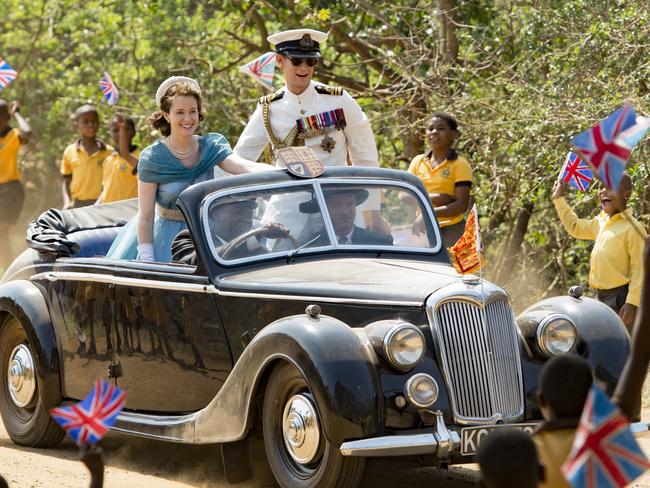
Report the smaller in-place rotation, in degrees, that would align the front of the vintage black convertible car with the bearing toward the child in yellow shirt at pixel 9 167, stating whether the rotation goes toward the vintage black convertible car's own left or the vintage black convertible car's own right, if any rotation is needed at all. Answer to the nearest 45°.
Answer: approximately 180°

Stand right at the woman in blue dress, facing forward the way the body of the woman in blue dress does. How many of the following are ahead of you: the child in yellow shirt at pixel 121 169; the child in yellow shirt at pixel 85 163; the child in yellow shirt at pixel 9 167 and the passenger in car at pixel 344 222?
1

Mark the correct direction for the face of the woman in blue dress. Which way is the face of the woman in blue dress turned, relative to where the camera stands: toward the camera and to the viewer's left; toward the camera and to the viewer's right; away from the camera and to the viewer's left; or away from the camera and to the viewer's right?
toward the camera and to the viewer's right

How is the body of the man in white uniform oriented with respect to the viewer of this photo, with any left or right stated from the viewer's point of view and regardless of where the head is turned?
facing the viewer

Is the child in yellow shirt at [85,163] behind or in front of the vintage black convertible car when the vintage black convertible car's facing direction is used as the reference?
behind

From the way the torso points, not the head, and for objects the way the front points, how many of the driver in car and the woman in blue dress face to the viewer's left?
0

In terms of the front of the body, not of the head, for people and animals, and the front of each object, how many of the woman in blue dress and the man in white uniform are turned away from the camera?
0

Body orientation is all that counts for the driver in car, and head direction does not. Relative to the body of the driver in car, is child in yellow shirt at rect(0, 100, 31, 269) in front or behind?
behind

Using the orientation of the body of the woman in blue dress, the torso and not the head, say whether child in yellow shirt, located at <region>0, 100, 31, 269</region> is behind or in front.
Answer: behind

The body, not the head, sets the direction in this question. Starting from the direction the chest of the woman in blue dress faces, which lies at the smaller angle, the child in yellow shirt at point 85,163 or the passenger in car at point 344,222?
the passenger in car

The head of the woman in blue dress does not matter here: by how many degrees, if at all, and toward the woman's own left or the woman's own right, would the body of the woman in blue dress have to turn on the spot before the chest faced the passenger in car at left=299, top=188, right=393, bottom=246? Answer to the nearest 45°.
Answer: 0° — they already face them

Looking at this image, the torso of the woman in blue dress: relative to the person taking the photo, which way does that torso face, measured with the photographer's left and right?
facing the viewer and to the right of the viewer
